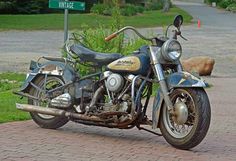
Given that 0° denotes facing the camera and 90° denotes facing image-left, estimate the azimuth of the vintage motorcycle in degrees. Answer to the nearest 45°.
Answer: approximately 315°

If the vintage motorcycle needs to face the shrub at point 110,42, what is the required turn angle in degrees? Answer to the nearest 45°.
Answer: approximately 135° to its left
